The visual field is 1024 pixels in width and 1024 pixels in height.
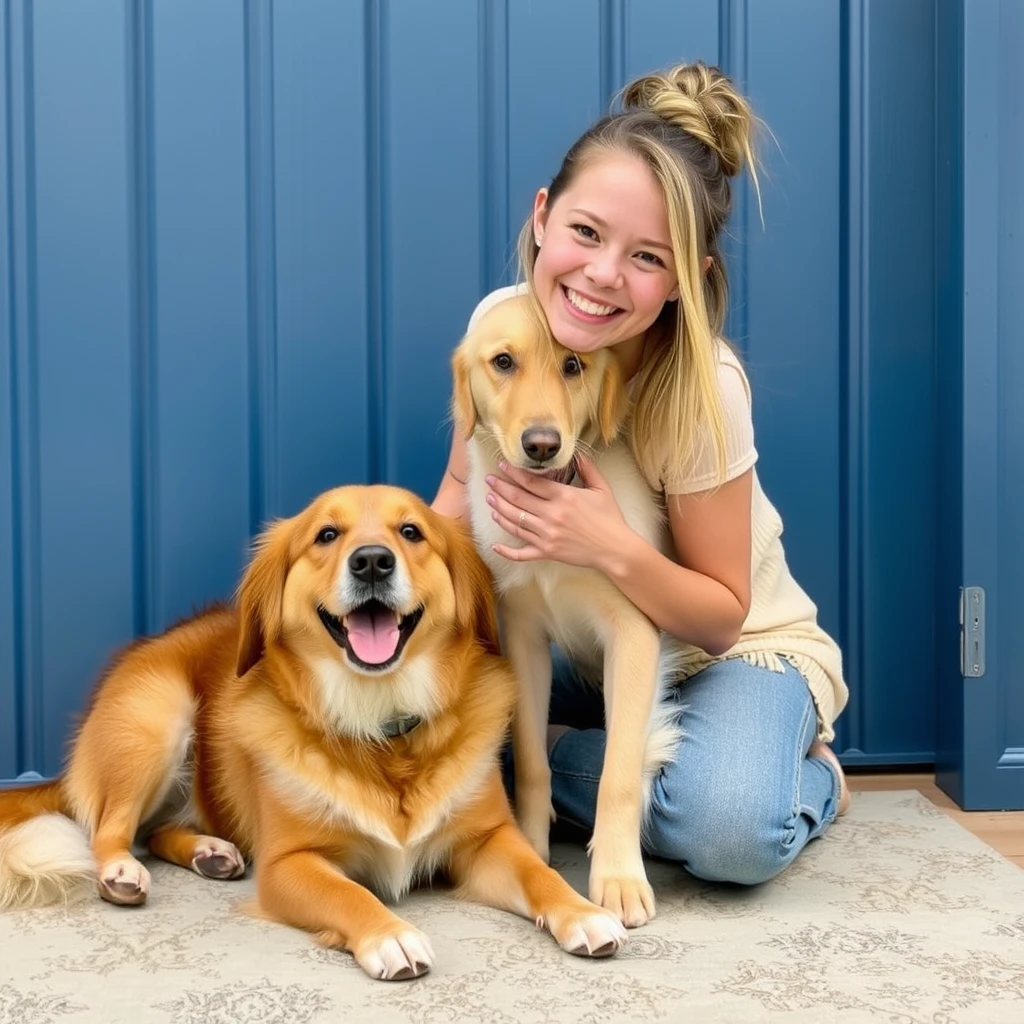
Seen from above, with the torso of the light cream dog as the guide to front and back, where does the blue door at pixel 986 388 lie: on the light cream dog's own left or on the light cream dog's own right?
on the light cream dog's own left

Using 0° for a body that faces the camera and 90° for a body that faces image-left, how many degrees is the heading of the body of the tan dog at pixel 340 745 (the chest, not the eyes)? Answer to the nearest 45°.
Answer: approximately 315°

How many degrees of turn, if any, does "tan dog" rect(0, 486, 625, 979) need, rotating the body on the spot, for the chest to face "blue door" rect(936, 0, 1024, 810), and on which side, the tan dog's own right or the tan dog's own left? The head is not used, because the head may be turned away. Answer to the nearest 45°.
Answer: approximately 45° to the tan dog's own left

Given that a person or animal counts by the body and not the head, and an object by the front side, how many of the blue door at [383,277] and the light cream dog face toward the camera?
2

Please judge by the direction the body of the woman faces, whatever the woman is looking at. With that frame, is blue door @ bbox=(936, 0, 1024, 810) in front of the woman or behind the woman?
behind
